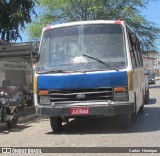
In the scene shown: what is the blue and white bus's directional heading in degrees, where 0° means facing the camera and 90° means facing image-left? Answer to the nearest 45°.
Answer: approximately 0°

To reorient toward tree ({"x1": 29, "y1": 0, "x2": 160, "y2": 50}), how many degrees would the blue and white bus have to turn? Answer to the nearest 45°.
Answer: approximately 180°

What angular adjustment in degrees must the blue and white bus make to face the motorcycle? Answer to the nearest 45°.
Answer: approximately 45° to its right

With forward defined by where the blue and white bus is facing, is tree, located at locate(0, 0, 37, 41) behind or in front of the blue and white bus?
behind
